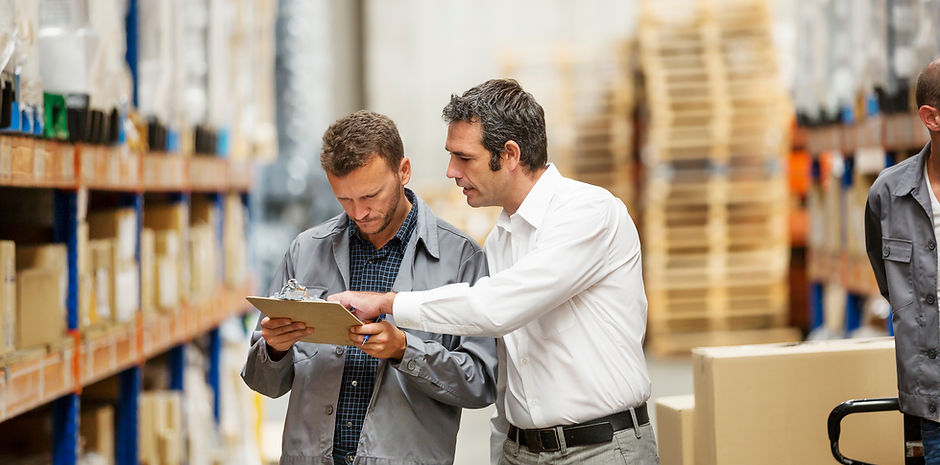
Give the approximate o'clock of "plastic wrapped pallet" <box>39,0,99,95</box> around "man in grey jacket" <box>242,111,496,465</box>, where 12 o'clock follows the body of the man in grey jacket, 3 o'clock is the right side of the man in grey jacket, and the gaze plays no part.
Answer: The plastic wrapped pallet is roughly at 3 o'clock from the man in grey jacket.

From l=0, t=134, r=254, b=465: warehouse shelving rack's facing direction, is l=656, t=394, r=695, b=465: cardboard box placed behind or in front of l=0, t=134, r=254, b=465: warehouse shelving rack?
in front

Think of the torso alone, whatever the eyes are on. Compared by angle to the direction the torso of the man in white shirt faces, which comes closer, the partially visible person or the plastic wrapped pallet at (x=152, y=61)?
the plastic wrapped pallet

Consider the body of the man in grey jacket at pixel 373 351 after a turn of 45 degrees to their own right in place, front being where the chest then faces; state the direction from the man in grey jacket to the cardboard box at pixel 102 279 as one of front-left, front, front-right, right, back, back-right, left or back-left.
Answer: front-right

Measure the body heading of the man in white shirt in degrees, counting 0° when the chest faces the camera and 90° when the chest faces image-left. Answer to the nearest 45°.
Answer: approximately 45°

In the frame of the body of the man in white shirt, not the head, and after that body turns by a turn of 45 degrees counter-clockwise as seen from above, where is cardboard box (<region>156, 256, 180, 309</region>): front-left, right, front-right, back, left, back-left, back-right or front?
back-right

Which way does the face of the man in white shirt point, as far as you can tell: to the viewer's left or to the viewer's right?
to the viewer's left

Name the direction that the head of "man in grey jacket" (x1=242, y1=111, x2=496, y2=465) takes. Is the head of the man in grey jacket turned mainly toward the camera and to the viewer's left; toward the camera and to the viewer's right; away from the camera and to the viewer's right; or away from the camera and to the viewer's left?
toward the camera and to the viewer's left

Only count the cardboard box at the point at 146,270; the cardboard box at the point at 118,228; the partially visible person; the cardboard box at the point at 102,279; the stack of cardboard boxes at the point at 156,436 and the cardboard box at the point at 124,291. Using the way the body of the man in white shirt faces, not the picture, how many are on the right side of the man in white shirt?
5

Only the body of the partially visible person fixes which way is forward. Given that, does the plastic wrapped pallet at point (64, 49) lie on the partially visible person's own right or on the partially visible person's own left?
on the partially visible person's own right

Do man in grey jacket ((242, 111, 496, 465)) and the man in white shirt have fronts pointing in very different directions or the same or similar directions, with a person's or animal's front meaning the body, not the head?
same or similar directions

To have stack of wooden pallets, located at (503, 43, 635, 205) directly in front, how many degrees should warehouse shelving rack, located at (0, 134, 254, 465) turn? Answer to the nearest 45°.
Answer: approximately 90° to its left

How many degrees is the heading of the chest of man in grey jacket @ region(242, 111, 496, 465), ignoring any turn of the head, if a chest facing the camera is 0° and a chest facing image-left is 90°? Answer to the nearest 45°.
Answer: approximately 45°

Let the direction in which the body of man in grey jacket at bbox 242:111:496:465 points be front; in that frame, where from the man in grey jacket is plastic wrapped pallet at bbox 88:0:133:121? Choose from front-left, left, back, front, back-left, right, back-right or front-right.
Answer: right
